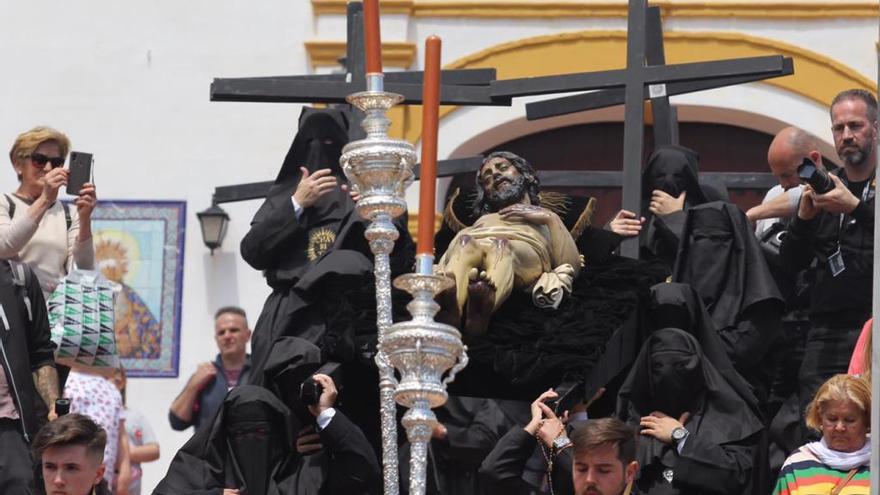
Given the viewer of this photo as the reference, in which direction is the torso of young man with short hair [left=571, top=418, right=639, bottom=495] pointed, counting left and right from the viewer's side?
facing the viewer and to the left of the viewer

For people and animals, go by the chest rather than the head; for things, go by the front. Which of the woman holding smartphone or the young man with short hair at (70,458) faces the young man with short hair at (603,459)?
the woman holding smartphone

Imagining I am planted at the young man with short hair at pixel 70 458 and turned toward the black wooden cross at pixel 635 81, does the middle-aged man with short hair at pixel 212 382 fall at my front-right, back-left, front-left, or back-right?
front-left

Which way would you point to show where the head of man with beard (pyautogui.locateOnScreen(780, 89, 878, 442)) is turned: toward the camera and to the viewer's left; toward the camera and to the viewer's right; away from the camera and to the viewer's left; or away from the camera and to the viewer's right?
toward the camera and to the viewer's left

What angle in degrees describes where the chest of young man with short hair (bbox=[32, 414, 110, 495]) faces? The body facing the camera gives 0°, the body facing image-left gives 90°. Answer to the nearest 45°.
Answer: approximately 45°

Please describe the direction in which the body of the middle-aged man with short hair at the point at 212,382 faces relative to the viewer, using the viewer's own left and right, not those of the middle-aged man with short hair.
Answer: facing the viewer

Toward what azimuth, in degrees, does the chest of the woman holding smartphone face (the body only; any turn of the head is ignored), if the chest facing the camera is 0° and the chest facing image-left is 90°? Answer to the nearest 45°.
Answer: approximately 315°

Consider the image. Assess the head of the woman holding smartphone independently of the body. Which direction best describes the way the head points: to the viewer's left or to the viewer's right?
to the viewer's right

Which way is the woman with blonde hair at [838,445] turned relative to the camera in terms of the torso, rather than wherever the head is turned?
toward the camera

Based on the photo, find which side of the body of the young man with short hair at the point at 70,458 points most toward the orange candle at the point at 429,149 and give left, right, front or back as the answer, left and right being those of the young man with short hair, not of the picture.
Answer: left

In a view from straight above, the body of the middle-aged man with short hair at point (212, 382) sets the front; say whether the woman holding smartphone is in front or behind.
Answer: in front
